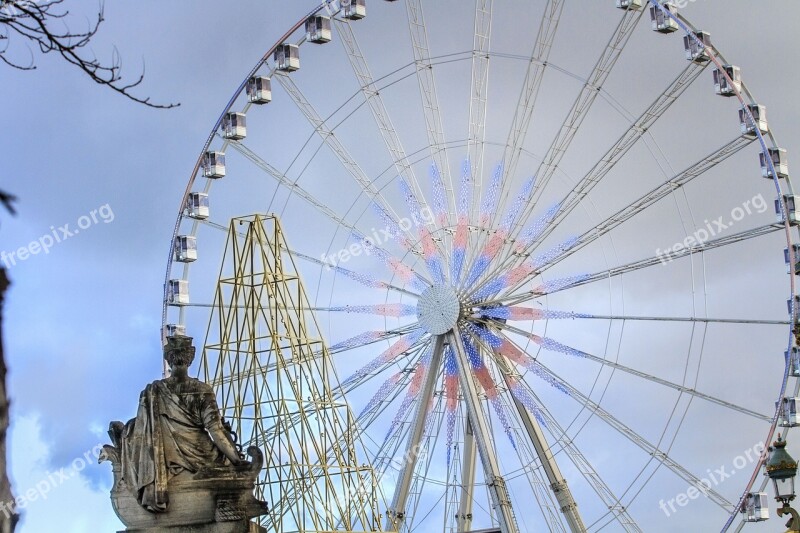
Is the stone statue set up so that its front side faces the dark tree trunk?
no
